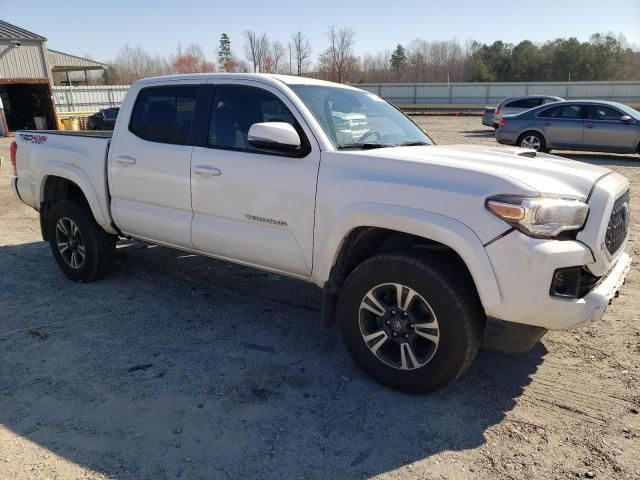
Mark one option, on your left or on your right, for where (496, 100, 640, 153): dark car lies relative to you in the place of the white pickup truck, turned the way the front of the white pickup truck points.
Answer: on your left

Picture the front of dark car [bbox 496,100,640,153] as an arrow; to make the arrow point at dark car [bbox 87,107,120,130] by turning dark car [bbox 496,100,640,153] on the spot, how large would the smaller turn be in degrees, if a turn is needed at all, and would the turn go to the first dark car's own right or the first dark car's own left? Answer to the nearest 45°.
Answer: approximately 180°

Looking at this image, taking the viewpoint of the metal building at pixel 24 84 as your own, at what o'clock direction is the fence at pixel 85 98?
The fence is roughly at 7 o'clock from the metal building.

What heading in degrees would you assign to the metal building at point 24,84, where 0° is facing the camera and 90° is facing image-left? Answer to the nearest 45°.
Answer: approximately 0°

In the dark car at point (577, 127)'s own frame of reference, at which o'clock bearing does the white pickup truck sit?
The white pickup truck is roughly at 3 o'clock from the dark car.

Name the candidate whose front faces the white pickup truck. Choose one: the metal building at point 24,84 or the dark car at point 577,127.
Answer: the metal building

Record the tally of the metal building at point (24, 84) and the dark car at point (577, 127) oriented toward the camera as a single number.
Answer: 1

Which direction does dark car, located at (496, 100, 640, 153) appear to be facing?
to the viewer's right

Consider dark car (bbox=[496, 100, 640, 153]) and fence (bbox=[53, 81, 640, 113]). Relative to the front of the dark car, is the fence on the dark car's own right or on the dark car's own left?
on the dark car's own left
